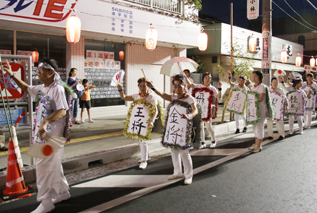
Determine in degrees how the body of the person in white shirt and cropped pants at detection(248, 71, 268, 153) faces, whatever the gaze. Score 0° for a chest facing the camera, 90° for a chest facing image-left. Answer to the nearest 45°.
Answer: approximately 90°

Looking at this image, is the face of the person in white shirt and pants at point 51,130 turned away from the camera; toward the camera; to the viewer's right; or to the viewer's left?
to the viewer's left

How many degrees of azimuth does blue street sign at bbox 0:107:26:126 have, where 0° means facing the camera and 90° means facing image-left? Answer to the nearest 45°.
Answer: approximately 0°

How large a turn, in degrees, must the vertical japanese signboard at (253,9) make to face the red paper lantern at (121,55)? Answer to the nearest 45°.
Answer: approximately 90° to its right

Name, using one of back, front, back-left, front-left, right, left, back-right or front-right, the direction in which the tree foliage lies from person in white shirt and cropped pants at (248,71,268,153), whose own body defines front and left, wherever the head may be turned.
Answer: right

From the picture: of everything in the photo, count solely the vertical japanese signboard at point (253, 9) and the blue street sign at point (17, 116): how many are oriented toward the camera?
2

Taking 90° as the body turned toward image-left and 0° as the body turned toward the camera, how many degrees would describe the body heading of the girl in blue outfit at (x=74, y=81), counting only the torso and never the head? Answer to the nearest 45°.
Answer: approximately 315°
